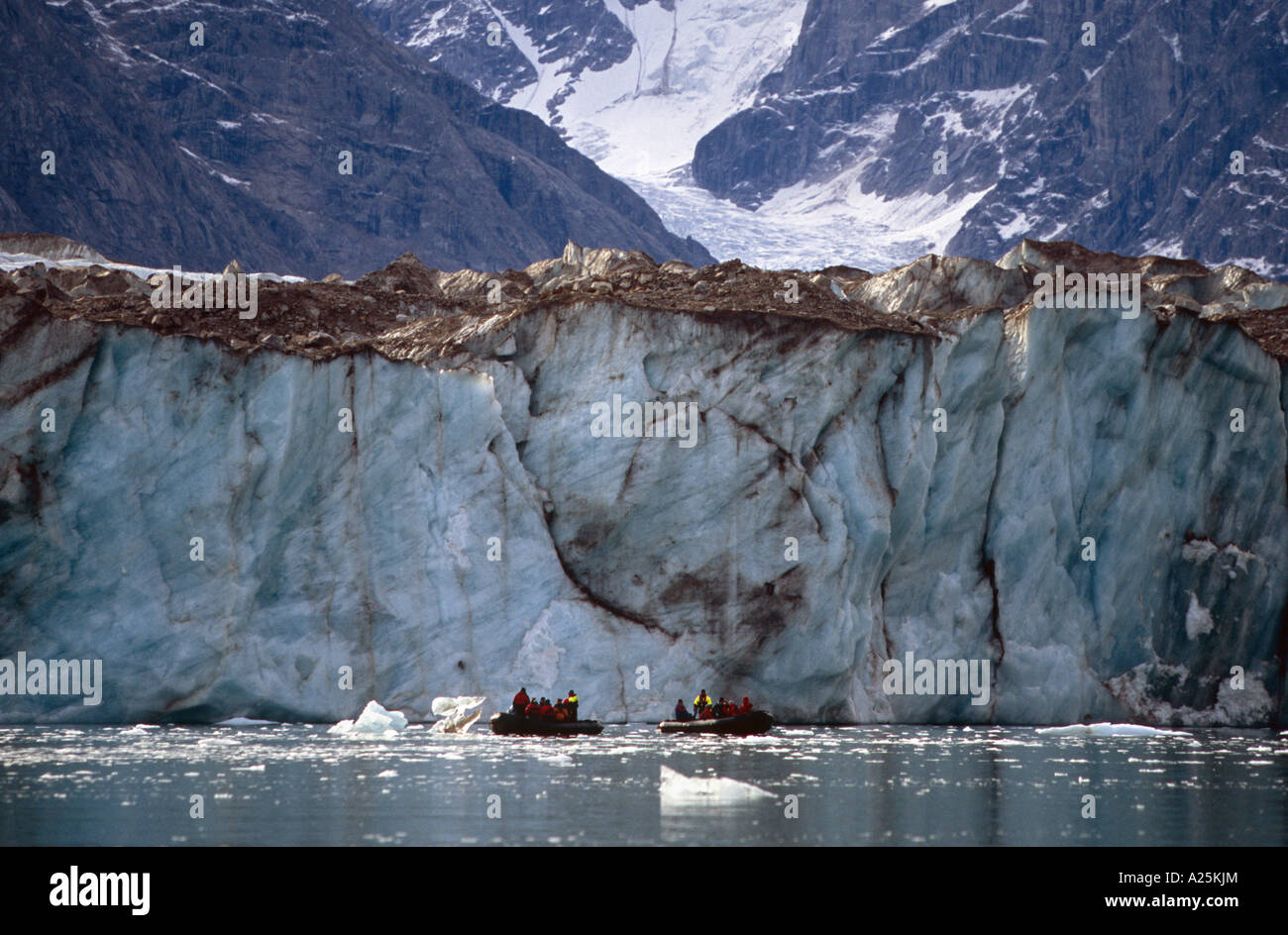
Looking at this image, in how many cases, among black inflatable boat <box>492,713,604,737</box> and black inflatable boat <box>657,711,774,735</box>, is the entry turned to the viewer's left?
1

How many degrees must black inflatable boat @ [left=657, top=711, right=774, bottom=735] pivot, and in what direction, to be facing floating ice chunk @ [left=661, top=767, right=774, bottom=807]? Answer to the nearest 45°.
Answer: approximately 90° to its right

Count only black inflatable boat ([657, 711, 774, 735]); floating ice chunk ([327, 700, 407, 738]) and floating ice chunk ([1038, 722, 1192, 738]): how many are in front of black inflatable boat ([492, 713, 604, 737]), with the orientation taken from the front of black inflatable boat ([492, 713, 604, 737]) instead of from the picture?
1

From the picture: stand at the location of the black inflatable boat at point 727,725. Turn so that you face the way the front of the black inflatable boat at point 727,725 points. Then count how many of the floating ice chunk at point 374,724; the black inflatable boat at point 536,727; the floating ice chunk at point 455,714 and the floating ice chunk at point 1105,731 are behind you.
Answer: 3

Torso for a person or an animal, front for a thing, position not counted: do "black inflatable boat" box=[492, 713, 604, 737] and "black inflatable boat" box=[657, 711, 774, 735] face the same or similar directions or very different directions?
very different directions

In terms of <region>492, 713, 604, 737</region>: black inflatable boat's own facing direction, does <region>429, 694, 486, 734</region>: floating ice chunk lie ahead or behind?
ahead

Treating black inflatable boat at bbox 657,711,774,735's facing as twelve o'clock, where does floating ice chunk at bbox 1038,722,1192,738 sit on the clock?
The floating ice chunk is roughly at 11 o'clock from the black inflatable boat.

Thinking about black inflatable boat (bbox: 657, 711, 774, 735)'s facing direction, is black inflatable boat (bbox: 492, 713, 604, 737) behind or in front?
behind

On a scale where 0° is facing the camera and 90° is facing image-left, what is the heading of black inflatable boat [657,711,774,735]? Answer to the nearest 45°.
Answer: approximately 270°

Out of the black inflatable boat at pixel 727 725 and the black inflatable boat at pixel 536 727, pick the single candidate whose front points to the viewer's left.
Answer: the black inflatable boat at pixel 536 727

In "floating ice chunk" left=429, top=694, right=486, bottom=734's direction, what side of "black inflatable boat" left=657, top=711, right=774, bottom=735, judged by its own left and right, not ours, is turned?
back

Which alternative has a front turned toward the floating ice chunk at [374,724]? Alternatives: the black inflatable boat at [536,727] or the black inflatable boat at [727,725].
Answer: the black inflatable boat at [536,727]

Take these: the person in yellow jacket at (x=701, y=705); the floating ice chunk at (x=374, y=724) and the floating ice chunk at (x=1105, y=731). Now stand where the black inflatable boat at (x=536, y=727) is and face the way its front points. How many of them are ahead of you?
1

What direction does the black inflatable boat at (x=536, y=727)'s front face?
to the viewer's left

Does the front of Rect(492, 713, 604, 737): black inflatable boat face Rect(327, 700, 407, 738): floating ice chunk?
yes
